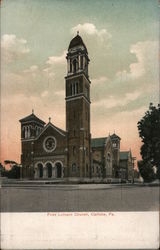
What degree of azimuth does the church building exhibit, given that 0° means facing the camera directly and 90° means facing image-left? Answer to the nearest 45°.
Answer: approximately 45°
